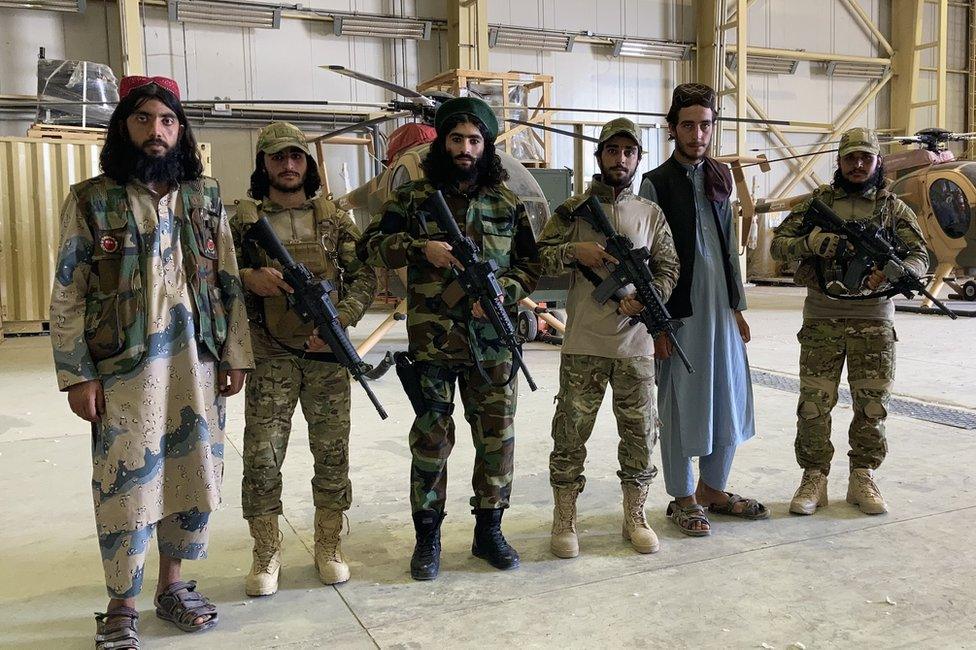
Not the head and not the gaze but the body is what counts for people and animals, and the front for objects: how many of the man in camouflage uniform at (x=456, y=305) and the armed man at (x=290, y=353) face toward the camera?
2

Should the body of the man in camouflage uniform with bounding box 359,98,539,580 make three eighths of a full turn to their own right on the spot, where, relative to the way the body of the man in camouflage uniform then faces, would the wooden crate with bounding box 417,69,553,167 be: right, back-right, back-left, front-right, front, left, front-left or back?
front-right

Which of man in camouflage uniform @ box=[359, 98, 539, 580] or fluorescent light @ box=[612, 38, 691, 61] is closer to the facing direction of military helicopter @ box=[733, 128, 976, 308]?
the man in camouflage uniform

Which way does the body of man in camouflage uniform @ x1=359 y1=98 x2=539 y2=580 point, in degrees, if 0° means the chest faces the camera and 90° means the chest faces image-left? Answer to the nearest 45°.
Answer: approximately 0°

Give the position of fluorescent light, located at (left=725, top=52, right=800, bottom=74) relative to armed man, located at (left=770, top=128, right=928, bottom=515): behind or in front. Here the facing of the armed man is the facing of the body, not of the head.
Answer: behind
